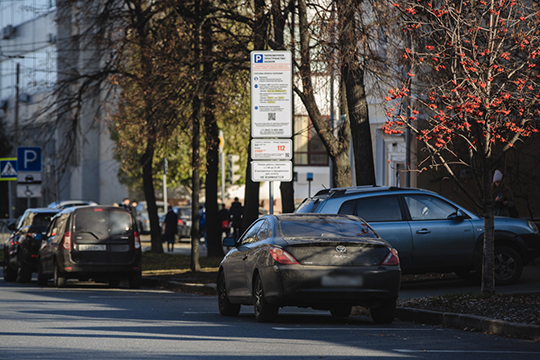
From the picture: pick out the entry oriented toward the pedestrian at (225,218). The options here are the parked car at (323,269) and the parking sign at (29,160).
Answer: the parked car

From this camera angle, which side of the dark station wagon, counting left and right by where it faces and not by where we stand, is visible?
back

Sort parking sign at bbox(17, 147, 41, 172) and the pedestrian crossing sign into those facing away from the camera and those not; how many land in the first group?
0

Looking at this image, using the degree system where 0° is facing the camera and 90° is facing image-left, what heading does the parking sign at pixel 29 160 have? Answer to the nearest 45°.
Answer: approximately 0°

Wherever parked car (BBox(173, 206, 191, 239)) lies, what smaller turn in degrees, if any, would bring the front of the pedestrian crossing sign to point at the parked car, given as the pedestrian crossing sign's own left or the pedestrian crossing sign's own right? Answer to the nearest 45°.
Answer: approximately 135° to the pedestrian crossing sign's own left

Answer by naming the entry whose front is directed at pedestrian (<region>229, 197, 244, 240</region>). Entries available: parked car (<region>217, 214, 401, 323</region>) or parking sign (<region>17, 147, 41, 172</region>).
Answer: the parked car

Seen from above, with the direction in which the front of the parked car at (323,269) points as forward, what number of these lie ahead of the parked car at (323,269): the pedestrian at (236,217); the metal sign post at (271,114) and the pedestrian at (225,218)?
3

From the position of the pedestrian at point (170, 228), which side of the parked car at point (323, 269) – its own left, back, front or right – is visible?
front

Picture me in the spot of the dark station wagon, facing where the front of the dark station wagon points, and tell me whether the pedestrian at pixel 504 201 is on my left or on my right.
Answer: on my right

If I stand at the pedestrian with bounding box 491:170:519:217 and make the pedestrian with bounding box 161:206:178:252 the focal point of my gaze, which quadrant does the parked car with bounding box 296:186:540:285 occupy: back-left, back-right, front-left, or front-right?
back-left

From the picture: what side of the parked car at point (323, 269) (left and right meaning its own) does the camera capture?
back

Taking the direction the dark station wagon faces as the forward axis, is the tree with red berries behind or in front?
behind

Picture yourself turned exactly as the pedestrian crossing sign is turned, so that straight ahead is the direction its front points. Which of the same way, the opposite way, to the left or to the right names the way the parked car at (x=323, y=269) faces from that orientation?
the opposite way

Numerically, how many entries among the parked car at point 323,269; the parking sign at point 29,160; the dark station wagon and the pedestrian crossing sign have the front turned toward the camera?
2

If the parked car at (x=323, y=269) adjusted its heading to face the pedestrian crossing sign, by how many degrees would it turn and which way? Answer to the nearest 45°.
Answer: approximately 45° to its left

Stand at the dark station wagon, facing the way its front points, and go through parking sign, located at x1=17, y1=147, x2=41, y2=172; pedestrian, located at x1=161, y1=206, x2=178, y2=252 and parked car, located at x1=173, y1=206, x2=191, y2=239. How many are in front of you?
3

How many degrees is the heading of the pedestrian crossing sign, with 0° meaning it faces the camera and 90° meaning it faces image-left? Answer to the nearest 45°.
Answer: approximately 0°

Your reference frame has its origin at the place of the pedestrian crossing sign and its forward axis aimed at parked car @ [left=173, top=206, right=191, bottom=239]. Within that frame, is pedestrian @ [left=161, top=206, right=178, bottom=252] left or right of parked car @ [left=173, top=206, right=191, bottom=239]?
right
